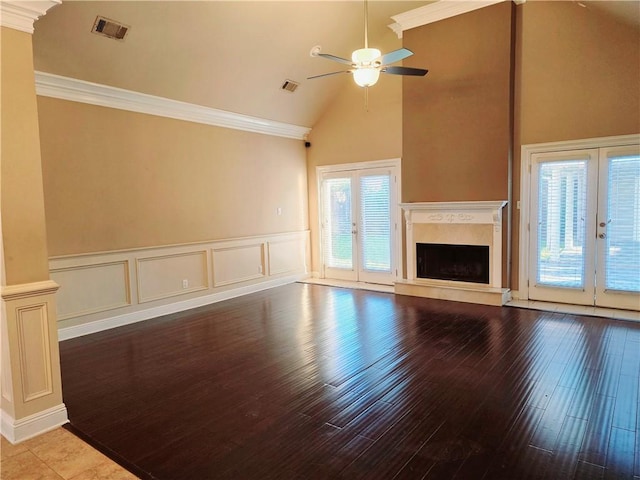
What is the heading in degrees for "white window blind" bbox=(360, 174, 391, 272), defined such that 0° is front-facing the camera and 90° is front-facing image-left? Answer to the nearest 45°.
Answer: approximately 45°

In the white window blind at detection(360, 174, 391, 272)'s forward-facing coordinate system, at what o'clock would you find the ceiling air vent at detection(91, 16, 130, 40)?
The ceiling air vent is roughly at 12 o'clock from the white window blind.

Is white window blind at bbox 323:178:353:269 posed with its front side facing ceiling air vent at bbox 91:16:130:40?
yes

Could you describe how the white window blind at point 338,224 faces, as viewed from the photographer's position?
facing the viewer and to the left of the viewer

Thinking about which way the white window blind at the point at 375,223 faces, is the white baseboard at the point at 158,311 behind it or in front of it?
in front

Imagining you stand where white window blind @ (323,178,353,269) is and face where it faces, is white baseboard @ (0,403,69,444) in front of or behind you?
in front

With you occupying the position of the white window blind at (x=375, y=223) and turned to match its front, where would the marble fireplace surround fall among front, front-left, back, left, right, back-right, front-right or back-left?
left

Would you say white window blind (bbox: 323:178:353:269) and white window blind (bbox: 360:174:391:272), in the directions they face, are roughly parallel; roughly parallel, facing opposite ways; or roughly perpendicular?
roughly parallel

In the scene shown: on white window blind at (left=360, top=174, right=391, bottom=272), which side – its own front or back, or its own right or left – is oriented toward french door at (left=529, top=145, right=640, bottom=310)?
left

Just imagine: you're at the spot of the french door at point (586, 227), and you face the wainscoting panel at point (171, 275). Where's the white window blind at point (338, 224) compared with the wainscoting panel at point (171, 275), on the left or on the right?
right

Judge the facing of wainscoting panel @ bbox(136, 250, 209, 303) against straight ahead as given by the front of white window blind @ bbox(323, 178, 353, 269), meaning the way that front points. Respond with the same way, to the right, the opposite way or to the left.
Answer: to the left

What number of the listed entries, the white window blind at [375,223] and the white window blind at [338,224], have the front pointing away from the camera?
0

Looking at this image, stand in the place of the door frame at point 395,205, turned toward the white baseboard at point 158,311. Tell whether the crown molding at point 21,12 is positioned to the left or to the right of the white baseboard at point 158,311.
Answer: left

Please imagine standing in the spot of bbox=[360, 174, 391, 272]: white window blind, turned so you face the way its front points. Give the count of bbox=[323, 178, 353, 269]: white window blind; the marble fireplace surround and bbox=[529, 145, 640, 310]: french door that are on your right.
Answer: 1

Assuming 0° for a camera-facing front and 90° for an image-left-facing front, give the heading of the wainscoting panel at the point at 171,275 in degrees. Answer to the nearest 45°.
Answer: approximately 315°
